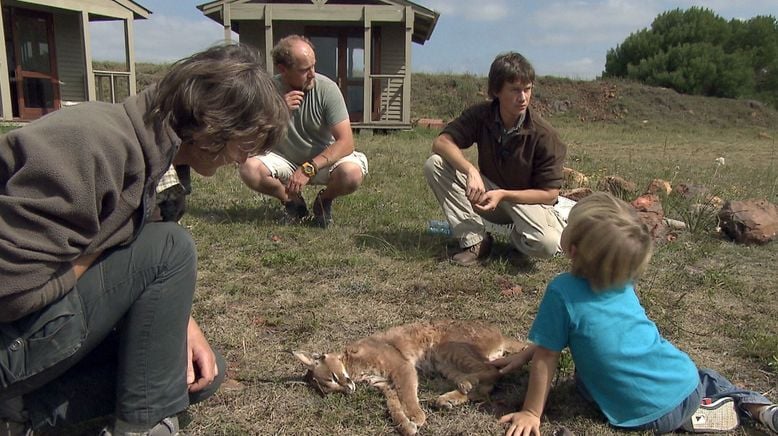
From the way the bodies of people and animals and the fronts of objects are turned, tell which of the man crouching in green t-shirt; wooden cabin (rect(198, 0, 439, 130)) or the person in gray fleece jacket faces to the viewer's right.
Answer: the person in gray fleece jacket

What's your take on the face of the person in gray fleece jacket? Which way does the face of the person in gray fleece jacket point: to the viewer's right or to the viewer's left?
to the viewer's right

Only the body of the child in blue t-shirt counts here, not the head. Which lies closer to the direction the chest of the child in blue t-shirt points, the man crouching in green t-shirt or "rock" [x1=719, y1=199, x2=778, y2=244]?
the man crouching in green t-shirt

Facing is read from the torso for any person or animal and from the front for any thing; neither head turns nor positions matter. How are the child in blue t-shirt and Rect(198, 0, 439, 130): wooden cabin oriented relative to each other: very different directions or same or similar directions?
very different directions

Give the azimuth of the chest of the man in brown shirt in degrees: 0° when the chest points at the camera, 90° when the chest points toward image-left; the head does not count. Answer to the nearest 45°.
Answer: approximately 0°

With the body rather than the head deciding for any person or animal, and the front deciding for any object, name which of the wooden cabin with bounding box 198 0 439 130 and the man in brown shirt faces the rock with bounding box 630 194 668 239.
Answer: the wooden cabin

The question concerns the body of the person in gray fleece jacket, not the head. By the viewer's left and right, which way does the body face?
facing to the right of the viewer
